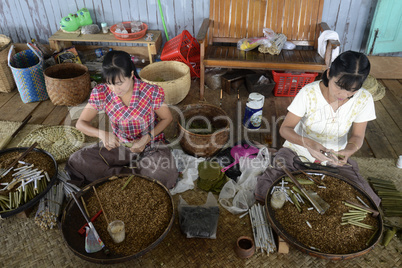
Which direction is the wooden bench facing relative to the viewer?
toward the camera

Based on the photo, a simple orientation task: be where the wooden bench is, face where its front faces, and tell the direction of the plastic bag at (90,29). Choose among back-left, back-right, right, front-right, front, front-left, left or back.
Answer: right

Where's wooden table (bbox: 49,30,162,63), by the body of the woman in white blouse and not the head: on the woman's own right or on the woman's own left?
on the woman's own right

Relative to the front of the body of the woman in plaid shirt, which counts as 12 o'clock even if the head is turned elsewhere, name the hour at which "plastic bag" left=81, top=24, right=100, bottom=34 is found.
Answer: The plastic bag is roughly at 6 o'clock from the woman in plaid shirt.

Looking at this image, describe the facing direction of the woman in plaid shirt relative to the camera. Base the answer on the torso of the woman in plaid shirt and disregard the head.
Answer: toward the camera

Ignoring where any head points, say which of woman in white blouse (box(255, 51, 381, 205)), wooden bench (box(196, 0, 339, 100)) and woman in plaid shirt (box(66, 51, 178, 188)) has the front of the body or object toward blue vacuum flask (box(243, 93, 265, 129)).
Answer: the wooden bench

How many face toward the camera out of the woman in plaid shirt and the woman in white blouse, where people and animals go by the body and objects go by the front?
2

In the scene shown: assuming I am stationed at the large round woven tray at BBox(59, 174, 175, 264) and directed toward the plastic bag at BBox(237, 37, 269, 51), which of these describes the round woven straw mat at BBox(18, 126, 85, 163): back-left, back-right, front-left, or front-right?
front-left

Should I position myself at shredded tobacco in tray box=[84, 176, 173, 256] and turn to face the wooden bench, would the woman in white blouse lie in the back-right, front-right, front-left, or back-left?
front-right

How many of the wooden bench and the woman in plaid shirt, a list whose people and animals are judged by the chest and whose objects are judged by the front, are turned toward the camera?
2

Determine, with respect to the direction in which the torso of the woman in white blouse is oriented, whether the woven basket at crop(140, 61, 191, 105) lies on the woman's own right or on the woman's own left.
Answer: on the woman's own right

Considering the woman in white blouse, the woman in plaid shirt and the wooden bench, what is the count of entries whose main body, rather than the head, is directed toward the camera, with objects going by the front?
3

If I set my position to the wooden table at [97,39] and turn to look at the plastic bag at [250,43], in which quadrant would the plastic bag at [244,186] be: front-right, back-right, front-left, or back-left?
front-right

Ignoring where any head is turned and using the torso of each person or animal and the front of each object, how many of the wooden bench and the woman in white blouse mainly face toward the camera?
2

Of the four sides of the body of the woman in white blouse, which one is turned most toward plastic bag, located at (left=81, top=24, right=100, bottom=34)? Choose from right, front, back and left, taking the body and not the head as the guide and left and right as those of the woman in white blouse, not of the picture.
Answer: right
